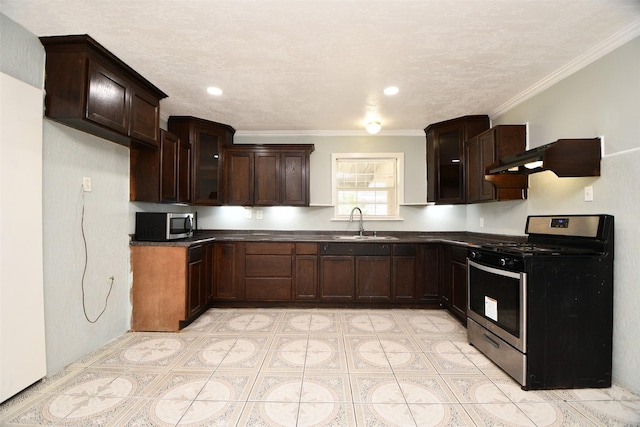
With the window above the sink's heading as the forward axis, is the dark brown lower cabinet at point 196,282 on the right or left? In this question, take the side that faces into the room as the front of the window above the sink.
on its right

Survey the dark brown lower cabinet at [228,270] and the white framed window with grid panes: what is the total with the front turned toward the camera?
2

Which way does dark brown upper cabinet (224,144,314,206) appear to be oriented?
toward the camera

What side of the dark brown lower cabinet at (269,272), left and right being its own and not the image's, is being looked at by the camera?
front

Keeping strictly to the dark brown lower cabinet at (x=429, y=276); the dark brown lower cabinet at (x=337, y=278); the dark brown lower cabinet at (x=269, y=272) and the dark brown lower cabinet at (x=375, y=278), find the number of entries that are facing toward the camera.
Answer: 4

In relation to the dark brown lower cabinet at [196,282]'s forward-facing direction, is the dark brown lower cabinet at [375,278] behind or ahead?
ahead

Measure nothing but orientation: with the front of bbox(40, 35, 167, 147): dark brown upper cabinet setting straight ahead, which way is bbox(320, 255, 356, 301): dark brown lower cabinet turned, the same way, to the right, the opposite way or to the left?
to the right

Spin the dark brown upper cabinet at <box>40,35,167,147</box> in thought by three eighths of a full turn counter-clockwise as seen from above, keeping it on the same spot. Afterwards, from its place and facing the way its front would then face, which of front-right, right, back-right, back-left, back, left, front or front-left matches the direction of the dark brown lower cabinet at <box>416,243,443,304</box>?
right

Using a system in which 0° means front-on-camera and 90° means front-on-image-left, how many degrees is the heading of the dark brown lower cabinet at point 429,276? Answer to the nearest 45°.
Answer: approximately 0°

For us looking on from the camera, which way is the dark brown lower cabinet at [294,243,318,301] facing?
facing the viewer

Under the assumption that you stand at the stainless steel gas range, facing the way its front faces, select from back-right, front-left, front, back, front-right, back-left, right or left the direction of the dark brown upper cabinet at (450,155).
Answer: right

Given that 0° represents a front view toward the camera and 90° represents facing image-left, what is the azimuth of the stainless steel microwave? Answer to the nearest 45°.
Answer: approximately 315°

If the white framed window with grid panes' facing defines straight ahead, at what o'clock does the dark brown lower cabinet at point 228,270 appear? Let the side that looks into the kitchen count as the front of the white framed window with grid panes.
The dark brown lower cabinet is roughly at 2 o'clock from the white framed window with grid panes.

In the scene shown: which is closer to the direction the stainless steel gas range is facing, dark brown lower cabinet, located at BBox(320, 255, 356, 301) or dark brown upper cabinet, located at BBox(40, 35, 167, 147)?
the dark brown upper cabinet
